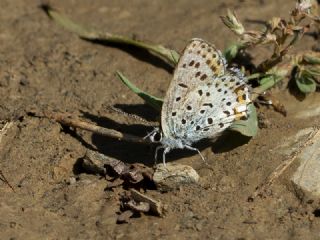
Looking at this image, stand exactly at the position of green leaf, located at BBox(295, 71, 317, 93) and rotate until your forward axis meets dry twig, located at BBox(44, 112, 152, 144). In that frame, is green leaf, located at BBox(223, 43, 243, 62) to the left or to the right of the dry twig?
right

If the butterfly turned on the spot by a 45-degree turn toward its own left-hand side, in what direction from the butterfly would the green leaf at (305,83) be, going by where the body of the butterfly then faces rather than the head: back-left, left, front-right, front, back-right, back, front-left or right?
back

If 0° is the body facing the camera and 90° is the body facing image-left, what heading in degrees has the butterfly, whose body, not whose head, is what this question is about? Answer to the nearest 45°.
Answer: approximately 90°

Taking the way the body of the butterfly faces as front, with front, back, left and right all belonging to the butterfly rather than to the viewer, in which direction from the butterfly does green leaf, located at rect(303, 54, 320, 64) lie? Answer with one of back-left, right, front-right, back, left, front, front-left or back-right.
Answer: back-right

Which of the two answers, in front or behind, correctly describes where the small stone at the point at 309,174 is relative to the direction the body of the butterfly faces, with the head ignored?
behind

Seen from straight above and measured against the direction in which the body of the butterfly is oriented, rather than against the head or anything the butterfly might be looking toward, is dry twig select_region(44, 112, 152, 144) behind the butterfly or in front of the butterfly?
in front

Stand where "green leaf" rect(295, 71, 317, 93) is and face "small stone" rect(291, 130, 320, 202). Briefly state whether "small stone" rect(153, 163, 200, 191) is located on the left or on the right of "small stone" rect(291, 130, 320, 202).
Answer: right

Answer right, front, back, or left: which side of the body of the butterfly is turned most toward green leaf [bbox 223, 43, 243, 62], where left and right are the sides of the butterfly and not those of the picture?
right

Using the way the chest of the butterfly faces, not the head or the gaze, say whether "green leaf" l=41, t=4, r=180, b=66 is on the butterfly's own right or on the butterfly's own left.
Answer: on the butterfly's own right

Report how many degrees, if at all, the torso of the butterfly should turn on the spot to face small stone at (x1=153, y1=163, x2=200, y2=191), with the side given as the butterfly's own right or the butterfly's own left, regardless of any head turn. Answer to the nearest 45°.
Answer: approximately 90° to the butterfly's own left
